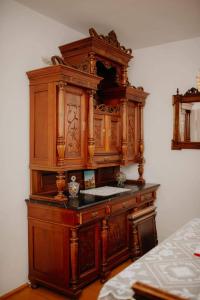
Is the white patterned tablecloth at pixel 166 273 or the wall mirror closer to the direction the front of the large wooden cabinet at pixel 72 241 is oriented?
the white patterned tablecloth

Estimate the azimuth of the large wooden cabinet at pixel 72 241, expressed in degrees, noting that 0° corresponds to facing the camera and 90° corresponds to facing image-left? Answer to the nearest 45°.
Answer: approximately 315°

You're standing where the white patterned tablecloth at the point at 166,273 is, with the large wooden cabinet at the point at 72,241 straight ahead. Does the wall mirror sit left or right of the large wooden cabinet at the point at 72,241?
right

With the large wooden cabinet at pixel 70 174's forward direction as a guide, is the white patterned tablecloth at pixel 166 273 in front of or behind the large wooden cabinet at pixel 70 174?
in front

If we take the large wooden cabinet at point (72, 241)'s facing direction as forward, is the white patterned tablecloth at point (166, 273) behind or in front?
in front

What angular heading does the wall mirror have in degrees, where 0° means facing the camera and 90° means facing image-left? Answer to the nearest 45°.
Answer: approximately 0°

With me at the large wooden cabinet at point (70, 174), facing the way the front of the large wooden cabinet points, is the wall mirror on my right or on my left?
on my left

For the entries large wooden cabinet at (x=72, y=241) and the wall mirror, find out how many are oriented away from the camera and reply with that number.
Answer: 0

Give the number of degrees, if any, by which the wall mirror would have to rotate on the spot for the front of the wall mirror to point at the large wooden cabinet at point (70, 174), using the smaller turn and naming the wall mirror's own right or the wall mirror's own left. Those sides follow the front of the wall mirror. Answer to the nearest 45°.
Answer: approximately 45° to the wall mirror's own right
